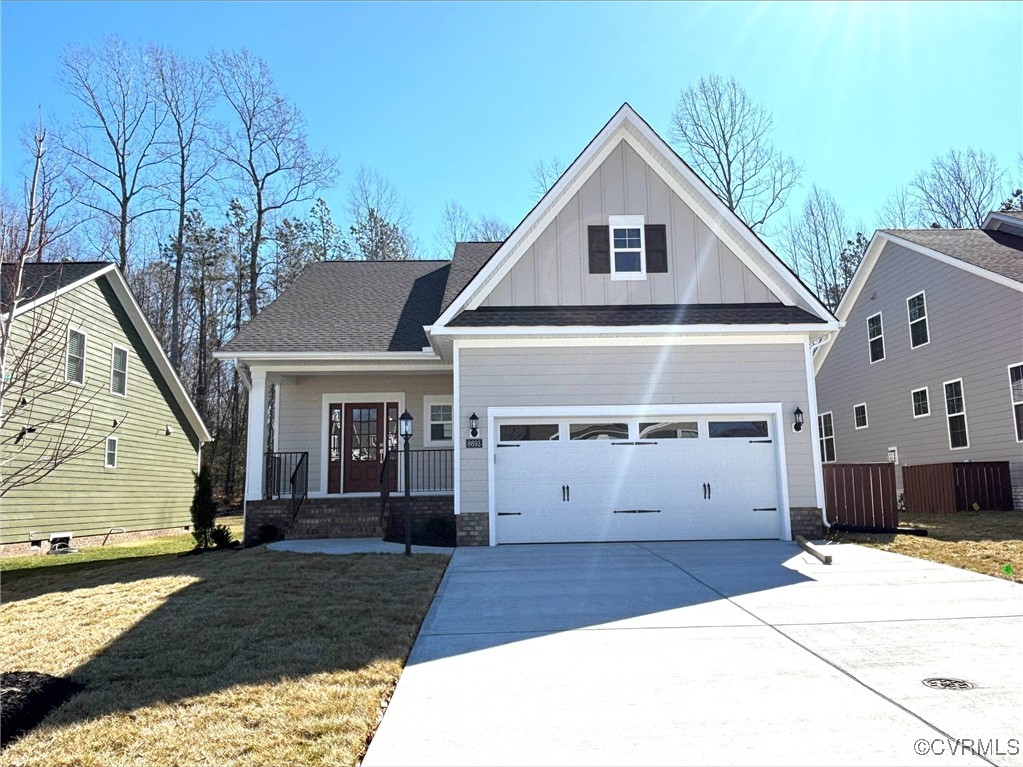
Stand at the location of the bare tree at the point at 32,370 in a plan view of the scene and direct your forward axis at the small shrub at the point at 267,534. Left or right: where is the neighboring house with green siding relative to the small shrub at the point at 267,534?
left

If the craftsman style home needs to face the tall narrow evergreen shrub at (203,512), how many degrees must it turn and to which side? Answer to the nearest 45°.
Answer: approximately 90° to its right

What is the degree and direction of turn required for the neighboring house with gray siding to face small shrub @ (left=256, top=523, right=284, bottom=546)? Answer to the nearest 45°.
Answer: approximately 90° to its right

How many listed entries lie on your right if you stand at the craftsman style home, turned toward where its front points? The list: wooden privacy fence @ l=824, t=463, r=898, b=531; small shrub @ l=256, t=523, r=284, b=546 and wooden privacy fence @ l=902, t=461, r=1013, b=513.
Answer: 1

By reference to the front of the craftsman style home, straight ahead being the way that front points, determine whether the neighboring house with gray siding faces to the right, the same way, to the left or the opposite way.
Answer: the same way

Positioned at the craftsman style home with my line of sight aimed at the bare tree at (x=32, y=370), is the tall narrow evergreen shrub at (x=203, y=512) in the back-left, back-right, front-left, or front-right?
front-right

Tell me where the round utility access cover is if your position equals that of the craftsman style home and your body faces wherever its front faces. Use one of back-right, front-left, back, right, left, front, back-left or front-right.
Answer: front

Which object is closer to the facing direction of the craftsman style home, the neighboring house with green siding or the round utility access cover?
the round utility access cover

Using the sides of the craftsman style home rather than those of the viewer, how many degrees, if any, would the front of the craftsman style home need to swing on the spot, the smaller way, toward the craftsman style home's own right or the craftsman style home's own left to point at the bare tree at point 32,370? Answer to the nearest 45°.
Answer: approximately 45° to the craftsman style home's own right

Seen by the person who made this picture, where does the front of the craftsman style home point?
facing the viewer

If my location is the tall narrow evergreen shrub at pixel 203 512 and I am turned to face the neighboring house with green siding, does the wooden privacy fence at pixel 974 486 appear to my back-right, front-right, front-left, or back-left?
back-right

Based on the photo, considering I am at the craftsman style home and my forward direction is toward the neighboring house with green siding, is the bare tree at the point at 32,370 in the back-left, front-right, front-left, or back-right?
front-left

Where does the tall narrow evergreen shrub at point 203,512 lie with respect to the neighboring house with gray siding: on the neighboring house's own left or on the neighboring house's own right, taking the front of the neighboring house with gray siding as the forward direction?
on the neighboring house's own right

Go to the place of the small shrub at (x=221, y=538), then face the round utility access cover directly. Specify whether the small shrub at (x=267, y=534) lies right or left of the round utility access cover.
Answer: left

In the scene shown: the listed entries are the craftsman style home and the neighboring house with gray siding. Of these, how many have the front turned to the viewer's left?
0

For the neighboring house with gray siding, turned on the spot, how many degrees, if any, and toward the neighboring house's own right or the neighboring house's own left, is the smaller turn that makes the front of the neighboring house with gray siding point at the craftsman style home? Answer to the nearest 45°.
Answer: approximately 90° to the neighboring house's own right
